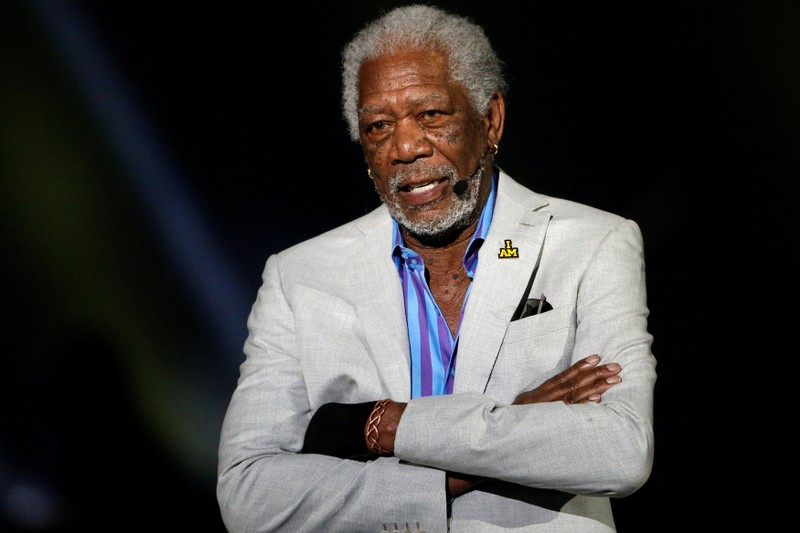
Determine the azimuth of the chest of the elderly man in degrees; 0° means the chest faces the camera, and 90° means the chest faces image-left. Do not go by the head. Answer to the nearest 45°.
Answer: approximately 0°

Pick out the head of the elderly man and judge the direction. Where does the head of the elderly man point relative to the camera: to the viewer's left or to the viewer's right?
to the viewer's left
